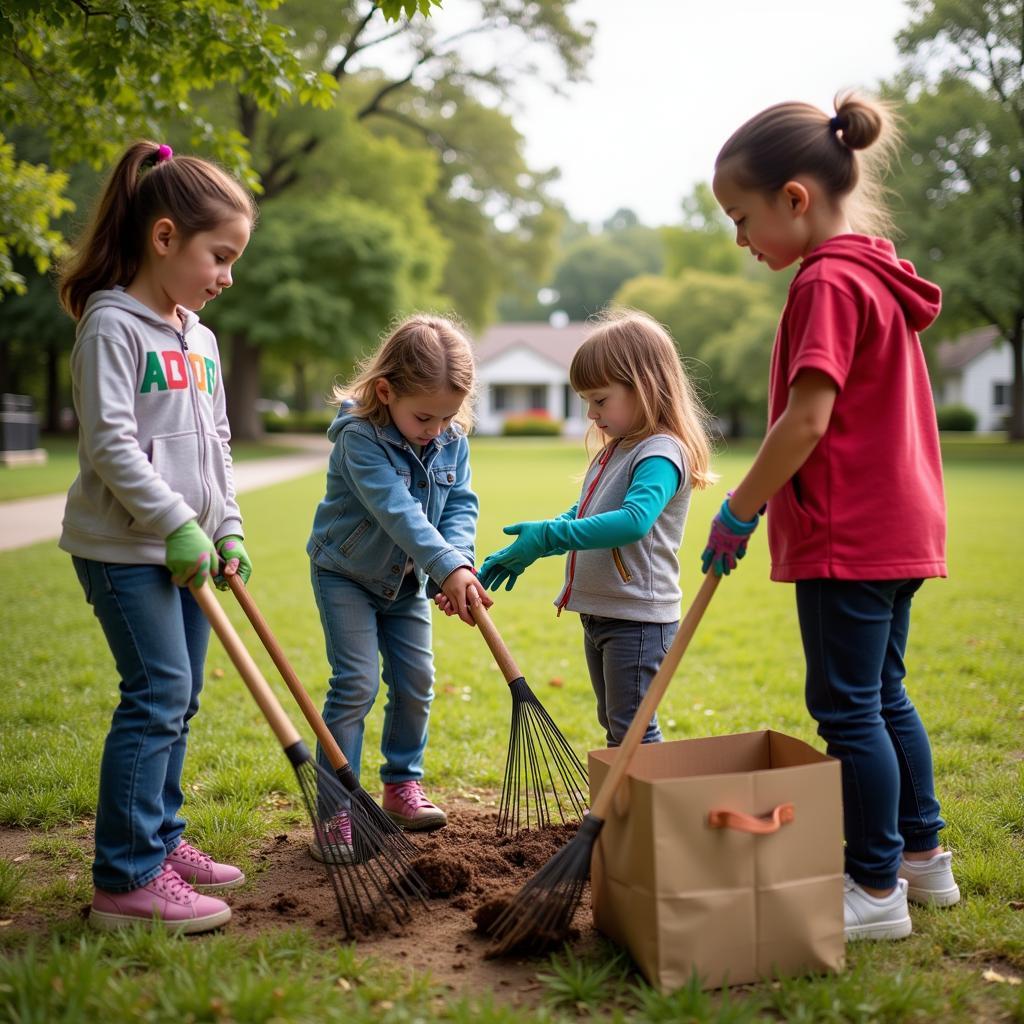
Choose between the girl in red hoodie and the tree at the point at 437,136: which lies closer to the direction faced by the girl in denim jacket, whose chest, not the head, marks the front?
the girl in red hoodie

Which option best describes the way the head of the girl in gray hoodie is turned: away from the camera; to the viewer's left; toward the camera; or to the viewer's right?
to the viewer's right

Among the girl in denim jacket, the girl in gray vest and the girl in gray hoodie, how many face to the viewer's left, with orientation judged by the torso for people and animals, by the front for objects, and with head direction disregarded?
1

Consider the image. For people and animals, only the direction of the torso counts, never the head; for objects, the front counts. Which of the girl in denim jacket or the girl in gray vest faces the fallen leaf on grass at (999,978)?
the girl in denim jacket

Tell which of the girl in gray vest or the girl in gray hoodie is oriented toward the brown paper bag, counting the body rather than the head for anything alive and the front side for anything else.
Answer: the girl in gray hoodie

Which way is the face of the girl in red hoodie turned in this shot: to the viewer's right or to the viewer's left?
to the viewer's left

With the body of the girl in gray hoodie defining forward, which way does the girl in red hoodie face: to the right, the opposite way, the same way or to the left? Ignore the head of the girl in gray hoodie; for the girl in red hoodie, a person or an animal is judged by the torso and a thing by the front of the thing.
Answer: the opposite way

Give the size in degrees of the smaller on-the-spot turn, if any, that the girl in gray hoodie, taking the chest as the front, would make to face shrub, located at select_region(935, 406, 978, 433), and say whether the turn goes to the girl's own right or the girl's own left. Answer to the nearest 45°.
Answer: approximately 90° to the girl's own left

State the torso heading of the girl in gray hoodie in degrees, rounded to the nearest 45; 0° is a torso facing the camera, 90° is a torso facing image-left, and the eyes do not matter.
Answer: approximately 315°

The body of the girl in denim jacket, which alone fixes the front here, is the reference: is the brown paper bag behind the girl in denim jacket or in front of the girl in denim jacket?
in front

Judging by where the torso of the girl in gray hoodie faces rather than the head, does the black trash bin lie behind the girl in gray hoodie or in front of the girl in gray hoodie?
behind

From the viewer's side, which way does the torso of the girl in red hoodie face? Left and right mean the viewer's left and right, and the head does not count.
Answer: facing to the left of the viewer

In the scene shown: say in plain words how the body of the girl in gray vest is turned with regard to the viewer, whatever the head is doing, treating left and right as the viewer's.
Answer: facing to the left of the viewer

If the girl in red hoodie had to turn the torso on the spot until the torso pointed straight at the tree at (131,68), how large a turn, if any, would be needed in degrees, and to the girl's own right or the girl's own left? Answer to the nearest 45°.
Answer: approximately 45° to the girl's own right

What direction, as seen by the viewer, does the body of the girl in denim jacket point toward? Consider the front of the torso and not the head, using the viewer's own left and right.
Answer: facing the viewer and to the right of the viewer
